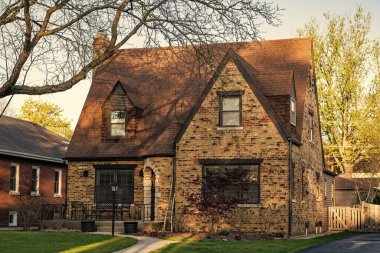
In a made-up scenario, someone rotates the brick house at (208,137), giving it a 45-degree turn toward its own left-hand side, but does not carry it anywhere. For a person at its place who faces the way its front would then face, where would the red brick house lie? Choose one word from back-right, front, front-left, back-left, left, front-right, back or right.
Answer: back

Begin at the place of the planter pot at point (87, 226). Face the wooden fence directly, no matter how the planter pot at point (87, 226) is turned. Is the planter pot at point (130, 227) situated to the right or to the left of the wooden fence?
right

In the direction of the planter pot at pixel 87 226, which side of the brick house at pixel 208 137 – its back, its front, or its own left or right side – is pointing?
front

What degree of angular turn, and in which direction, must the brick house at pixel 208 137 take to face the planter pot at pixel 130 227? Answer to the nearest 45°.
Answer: approximately 45° to its right

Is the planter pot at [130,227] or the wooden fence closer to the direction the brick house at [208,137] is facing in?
the planter pot

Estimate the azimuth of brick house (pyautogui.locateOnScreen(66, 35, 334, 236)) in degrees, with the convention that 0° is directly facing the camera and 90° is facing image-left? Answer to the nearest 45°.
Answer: approximately 0°

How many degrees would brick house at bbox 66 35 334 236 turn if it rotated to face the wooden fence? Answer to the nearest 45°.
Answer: approximately 135° to its left
